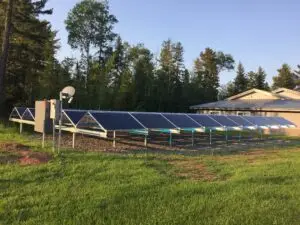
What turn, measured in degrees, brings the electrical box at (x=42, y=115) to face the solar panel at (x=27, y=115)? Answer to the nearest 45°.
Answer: approximately 135° to its right

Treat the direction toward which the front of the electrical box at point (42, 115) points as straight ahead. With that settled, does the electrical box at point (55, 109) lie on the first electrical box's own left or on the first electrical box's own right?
on the first electrical box's own left

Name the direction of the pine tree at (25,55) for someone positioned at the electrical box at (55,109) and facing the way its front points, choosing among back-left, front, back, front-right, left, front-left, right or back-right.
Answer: back-right

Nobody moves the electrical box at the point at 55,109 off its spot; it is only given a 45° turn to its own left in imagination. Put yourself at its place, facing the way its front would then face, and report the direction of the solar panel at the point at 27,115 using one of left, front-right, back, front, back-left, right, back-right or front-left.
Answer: back

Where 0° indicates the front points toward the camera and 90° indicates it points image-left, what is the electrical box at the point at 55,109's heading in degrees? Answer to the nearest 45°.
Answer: approximately 45°

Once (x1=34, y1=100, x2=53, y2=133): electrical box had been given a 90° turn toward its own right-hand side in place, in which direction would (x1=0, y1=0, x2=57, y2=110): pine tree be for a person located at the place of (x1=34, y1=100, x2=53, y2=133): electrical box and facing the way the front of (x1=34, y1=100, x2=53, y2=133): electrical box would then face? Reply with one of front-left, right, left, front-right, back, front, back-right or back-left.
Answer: front-right

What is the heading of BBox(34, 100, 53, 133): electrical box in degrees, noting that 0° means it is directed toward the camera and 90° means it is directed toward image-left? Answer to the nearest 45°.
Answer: approximately 45°

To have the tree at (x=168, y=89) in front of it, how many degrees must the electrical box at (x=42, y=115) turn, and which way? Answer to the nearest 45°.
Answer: approximately 180°
